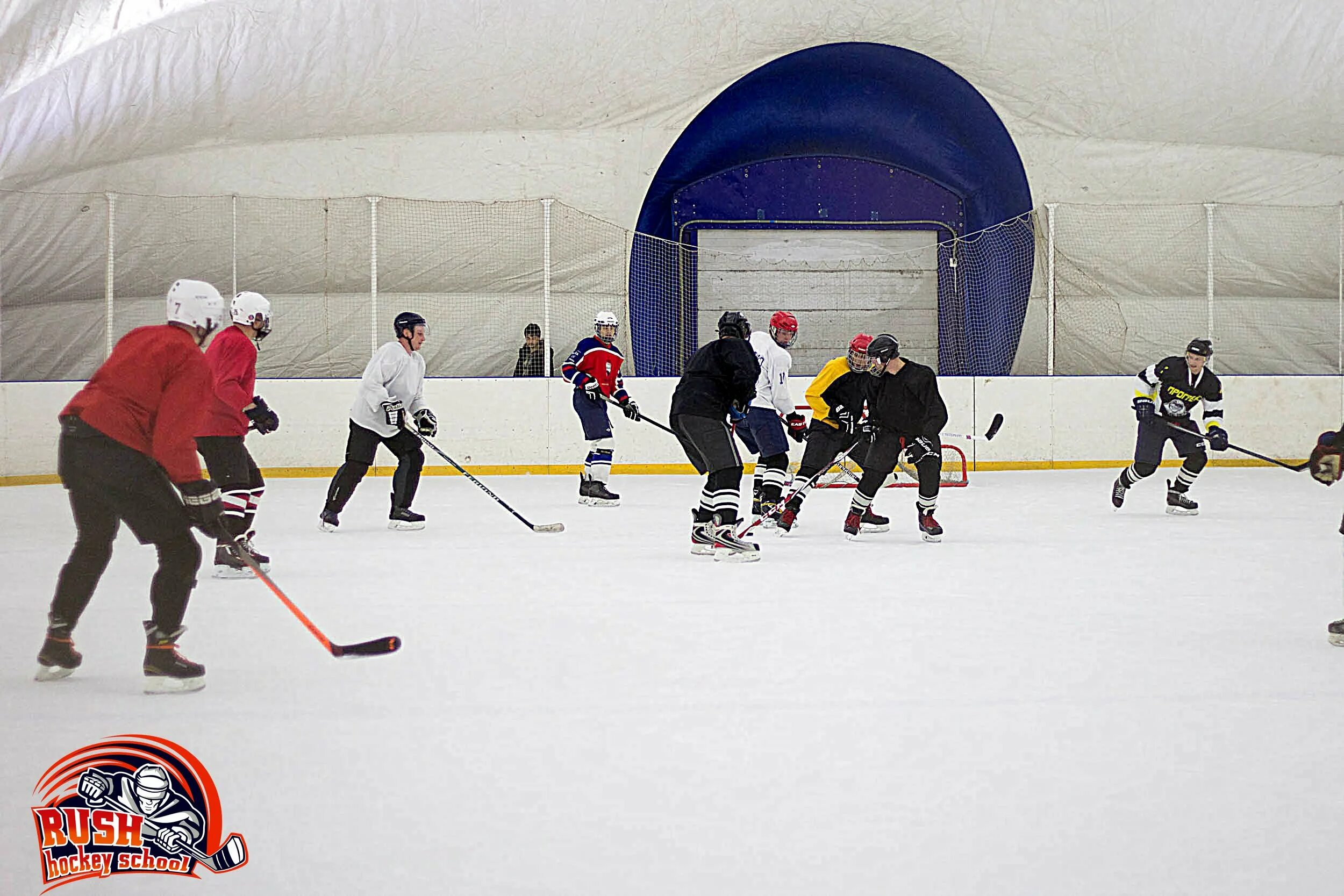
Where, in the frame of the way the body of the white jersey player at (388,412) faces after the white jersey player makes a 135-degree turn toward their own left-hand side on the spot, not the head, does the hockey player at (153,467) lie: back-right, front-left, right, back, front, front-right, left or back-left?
back-left

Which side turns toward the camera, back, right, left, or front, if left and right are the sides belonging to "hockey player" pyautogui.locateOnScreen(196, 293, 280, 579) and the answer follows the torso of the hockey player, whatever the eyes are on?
right

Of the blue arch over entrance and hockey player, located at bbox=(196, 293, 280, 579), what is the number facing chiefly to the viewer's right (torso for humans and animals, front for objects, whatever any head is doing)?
1

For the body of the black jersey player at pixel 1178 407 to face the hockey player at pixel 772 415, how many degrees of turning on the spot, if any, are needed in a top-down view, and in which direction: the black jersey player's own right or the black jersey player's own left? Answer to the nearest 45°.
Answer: approximately 90° to the black jersey player's own right

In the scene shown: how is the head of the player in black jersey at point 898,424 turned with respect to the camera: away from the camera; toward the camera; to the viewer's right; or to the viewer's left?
to the viewer's left

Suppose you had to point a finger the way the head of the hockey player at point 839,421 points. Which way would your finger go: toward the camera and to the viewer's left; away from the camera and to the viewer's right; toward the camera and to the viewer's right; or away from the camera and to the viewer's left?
toward the camera and to the viewer's right

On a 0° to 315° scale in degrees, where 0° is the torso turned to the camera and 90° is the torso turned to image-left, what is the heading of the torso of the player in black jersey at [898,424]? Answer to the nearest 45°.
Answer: approximately 45°

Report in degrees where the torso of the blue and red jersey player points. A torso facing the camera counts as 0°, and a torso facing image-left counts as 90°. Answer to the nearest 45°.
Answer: approximately 315°
